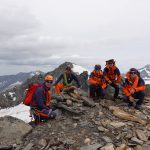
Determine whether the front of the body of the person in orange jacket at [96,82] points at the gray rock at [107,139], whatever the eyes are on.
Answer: yes

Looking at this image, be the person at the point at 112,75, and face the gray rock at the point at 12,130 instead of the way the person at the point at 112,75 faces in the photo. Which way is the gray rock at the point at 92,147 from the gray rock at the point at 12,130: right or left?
left

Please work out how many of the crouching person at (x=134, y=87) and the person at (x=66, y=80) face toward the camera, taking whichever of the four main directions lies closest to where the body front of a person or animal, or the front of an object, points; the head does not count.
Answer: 2

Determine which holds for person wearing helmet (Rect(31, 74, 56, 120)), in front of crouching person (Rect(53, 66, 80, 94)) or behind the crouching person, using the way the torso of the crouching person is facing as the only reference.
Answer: in front

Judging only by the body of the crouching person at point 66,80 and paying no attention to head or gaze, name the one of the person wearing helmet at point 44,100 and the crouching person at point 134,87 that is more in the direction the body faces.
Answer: the person wearing helmet

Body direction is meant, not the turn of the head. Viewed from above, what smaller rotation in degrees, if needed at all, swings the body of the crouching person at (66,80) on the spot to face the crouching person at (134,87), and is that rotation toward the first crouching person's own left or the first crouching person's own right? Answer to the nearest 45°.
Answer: approximately 45° to the first crouching person's own left

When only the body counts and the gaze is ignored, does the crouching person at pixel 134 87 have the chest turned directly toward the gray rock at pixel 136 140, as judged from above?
yes

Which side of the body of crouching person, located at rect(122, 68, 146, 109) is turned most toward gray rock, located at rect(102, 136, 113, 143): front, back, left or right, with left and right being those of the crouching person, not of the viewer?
front
